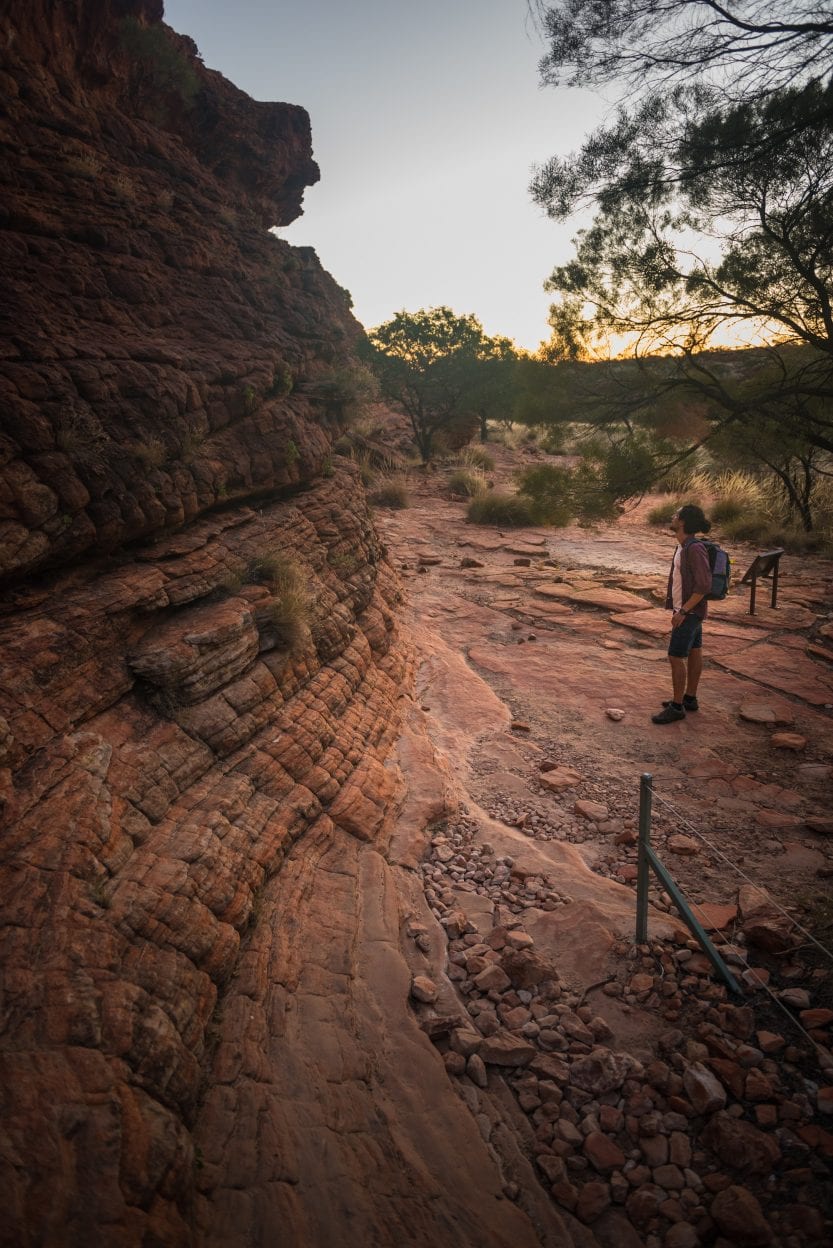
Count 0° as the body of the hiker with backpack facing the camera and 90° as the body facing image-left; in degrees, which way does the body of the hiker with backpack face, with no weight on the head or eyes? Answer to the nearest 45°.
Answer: approximately 90°

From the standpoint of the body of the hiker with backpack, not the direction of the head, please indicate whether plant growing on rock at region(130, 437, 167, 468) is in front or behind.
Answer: in front

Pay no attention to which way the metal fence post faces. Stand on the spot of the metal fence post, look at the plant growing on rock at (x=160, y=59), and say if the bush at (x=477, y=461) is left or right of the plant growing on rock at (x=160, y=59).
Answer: right

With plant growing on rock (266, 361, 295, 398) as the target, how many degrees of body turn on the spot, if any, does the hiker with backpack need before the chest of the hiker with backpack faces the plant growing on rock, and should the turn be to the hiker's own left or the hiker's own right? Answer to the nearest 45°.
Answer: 0° — they already face it

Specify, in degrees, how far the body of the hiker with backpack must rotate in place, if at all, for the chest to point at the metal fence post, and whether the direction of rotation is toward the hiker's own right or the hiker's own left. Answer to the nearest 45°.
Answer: approximately 90° to the hiker's own left

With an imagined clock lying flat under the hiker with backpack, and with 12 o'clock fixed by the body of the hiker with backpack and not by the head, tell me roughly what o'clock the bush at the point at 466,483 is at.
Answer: The bush is roughly at 2 o'clock from the hiker with backpack.

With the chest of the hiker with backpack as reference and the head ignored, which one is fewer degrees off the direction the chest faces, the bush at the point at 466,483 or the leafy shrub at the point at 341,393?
the leafy shrub

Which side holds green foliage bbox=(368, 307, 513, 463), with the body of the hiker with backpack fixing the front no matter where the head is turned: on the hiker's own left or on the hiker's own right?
on the hiker's own right

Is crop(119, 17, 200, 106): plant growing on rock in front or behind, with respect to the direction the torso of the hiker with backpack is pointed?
in front

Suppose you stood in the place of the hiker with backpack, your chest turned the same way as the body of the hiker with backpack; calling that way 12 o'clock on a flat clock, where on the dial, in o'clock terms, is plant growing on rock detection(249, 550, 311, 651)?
The plant growing on rock is roughly at 11 o'clock from the hiker with backpack.

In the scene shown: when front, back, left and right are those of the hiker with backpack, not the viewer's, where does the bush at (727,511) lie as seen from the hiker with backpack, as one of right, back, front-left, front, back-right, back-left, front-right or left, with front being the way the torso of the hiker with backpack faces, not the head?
right

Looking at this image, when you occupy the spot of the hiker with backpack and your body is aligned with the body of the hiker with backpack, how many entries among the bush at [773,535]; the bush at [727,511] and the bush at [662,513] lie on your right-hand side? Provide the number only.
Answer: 3

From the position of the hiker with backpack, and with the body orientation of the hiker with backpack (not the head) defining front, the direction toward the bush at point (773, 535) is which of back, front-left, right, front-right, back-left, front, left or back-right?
right

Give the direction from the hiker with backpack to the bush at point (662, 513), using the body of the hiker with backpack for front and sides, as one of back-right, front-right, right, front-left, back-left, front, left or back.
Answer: right
